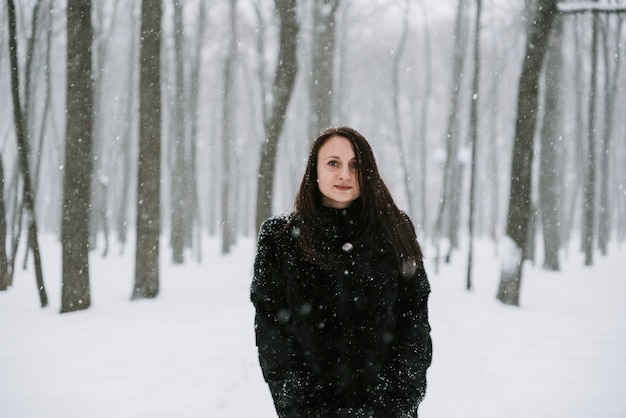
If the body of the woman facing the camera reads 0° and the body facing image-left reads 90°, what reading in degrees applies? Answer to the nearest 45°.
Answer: approximately 0°
